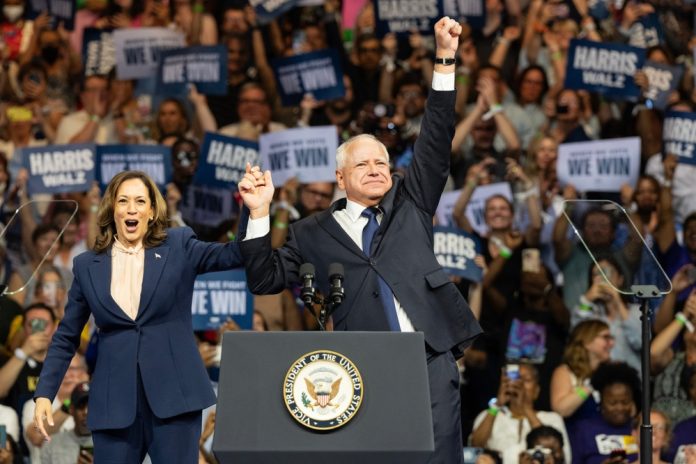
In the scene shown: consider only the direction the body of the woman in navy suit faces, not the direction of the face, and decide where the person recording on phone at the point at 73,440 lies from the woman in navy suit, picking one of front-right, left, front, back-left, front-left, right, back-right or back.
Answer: back

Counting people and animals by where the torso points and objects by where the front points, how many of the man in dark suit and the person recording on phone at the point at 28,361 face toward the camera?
2

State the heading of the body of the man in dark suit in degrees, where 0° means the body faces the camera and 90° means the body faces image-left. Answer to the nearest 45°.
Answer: approximately 0°
